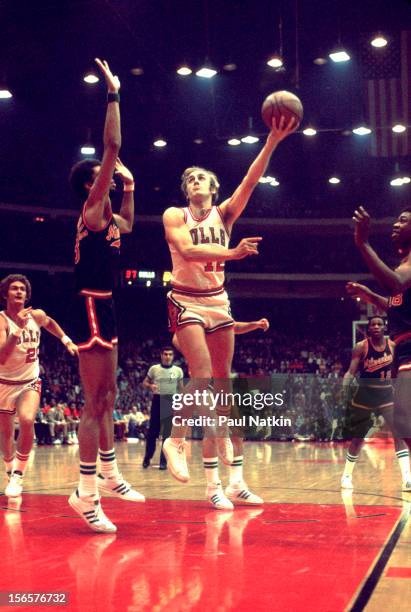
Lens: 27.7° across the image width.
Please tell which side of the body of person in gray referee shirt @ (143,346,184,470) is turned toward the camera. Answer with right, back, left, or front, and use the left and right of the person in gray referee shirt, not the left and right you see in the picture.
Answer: front

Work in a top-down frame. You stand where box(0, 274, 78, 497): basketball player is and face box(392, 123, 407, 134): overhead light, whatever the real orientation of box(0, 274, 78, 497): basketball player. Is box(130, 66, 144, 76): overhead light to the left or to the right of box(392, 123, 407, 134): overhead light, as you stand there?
left

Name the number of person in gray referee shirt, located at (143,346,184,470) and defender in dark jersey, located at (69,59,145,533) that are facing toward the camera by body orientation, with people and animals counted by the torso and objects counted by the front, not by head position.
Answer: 1

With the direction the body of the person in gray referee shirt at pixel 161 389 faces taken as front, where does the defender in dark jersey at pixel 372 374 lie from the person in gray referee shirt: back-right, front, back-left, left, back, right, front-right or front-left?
front-left

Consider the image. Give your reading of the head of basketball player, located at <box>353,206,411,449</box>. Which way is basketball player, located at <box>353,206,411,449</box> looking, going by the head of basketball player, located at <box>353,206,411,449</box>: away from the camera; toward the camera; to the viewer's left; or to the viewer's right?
to the viewer's left

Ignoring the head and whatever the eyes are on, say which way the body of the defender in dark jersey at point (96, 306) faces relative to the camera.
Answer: to the viewer's right

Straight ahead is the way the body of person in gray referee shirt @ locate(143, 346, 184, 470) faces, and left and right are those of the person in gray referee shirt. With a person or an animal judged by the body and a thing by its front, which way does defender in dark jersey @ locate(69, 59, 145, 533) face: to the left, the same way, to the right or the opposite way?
to the left

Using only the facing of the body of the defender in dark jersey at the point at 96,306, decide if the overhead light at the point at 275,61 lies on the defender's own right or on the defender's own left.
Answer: on the defender's own left

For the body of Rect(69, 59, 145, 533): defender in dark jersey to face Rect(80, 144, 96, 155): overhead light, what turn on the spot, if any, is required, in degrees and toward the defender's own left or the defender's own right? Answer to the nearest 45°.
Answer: approximately 90° to the defender's own left

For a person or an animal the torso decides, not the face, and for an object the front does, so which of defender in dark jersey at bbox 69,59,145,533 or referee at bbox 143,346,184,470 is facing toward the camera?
the referee
